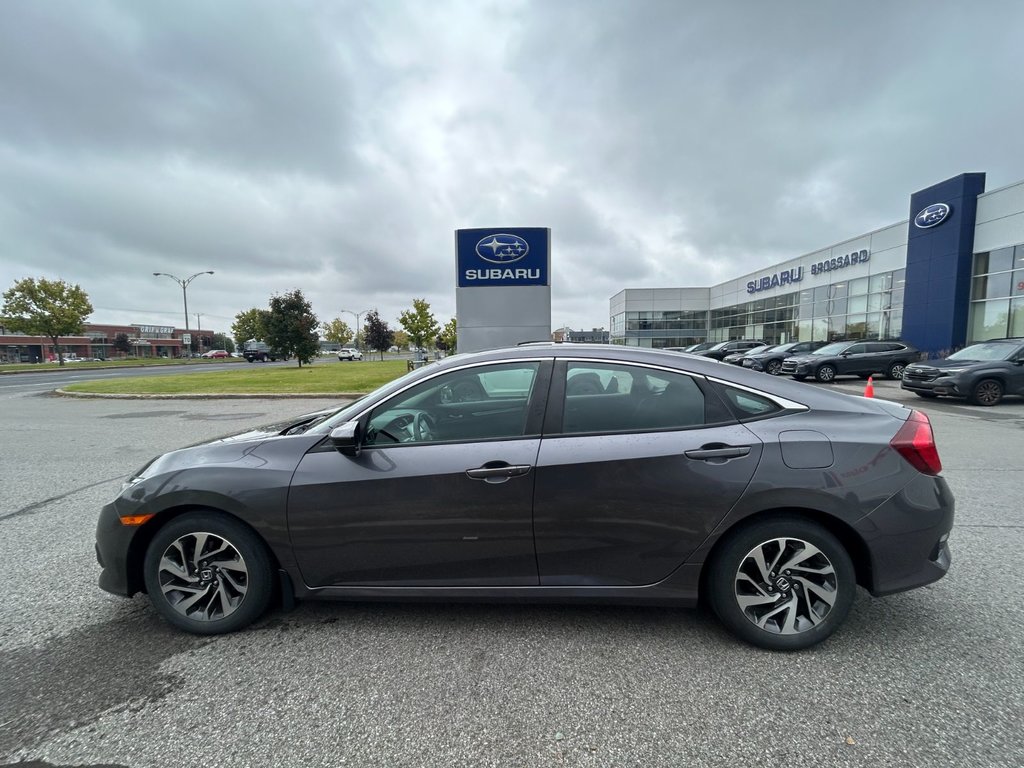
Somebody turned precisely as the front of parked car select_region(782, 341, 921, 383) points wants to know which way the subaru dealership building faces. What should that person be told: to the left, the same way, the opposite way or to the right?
the same way

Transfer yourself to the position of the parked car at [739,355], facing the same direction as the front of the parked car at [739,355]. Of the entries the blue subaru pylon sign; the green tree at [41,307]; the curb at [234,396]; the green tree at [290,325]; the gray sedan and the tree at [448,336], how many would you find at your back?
0

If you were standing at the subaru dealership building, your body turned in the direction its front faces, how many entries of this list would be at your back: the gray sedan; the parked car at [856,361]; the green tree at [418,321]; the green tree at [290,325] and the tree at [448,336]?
0

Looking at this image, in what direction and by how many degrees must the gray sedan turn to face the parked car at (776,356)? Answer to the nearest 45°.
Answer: approximately 135° to its right

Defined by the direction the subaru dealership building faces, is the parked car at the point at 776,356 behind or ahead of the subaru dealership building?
ahead

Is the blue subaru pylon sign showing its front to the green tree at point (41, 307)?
no

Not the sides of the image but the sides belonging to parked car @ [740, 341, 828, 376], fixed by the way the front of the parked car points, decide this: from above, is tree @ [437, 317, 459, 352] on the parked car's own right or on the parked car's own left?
on the parked car's own right

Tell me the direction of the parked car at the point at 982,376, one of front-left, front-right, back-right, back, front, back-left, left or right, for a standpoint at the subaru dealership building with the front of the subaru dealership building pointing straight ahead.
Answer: front-left

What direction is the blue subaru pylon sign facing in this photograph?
toward the camera

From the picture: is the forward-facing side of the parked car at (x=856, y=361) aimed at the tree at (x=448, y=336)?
no

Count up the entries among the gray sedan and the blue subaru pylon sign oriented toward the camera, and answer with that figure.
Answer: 1

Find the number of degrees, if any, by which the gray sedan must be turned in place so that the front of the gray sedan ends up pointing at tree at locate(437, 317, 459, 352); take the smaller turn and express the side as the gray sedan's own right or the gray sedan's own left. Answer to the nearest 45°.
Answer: approximately 90° to the gray sedan's own right

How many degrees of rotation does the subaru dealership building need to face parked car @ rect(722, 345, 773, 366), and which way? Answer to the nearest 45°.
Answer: approximately 45° to its right

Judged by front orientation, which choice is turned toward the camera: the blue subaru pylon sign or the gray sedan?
the blue subaru pylon sign

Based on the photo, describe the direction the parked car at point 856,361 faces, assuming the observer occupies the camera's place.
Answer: facing the viewer and to the left of the viewer

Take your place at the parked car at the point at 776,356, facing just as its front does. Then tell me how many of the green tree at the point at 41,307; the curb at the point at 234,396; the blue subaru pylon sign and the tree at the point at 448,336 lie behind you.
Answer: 0

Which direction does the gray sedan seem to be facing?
to the viewer's left
